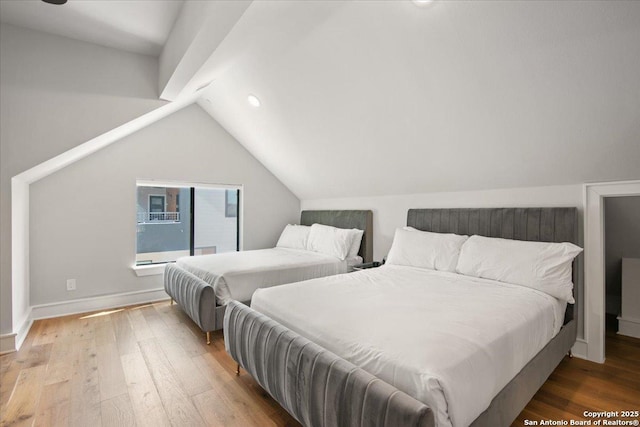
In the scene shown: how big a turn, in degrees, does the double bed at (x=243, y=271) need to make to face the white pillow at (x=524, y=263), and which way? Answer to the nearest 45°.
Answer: approximately 90° to its left

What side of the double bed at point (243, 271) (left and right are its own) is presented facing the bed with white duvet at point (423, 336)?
left

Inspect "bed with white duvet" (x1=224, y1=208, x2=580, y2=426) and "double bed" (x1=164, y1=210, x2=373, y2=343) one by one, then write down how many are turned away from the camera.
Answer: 0

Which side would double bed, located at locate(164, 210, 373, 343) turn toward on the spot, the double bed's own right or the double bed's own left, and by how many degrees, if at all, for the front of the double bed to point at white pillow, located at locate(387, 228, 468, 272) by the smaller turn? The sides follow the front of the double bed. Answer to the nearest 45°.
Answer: approximately 135° to the double bed's own left

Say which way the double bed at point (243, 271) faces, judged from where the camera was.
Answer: facing the viewer and to the left of the viewer
